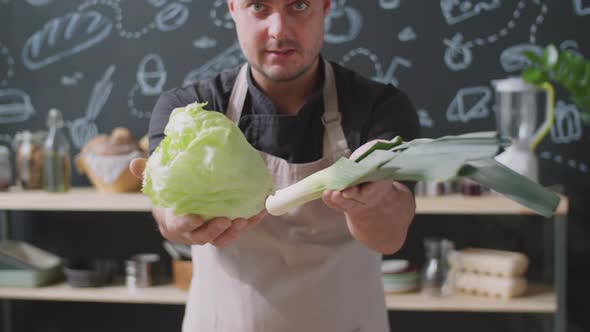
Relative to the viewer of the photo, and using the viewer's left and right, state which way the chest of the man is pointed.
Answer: facing the viewer

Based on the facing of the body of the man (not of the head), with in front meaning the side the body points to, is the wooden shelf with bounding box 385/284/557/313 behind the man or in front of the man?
behind

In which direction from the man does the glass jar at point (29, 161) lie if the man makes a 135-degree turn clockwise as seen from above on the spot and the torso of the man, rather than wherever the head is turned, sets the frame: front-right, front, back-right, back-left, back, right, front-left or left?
front

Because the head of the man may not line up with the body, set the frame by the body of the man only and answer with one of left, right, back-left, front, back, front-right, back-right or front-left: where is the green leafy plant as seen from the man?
back-left

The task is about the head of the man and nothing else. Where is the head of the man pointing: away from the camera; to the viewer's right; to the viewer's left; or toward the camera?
toward the camera

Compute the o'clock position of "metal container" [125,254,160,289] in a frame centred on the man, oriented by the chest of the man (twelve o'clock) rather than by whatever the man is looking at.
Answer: The metal container is roughly at 5 o'clock from the man.

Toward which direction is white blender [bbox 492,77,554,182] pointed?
to the viewer's left

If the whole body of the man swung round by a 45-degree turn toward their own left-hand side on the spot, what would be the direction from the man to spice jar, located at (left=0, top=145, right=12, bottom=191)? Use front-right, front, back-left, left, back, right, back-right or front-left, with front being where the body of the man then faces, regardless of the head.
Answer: back

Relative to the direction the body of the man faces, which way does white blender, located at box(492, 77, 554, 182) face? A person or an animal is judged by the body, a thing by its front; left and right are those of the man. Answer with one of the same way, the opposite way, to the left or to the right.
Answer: to the right
